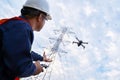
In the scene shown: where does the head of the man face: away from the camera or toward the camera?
away from the camera

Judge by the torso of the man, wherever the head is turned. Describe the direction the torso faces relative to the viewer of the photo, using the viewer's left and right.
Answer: facing away from the viewer and to the right of the viewer
